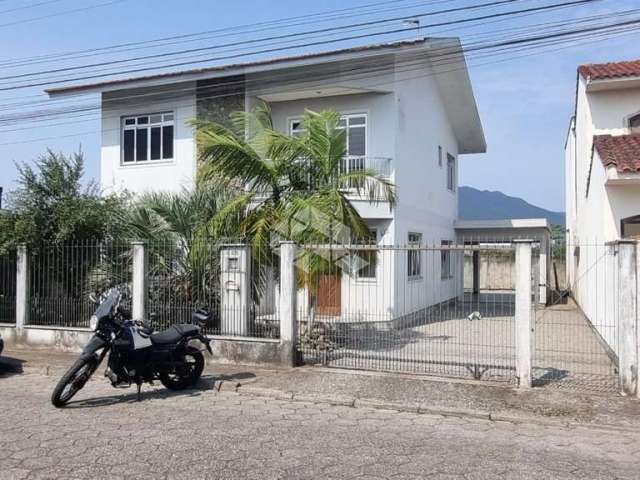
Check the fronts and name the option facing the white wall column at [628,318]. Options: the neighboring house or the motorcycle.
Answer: the neighboring house

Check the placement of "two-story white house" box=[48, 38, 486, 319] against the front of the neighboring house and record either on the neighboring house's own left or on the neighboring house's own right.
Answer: on the neighboring house's own right

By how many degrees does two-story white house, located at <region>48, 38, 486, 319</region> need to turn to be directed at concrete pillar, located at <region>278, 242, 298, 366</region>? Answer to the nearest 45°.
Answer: approximately 45° to its left

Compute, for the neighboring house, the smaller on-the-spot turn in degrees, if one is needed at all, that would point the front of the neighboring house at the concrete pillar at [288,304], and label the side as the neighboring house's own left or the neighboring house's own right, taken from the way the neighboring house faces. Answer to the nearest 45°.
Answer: approximately 45° to the neighboring house's own right

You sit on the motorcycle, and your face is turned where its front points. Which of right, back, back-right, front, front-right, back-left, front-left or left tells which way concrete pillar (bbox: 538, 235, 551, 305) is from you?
back

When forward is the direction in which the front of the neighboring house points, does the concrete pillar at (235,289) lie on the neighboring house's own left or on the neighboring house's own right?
on the neighboring house's own right

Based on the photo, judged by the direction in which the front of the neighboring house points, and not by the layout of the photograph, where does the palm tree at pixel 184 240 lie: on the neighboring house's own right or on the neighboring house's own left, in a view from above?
on the neighboring house's own right

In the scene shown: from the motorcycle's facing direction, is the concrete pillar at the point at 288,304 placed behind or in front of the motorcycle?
behind

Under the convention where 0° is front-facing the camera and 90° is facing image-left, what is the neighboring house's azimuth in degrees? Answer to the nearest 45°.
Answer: approximately 0°

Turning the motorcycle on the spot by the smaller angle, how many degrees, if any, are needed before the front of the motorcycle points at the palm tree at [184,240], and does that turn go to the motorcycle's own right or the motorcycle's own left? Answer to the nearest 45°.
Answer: approximately 135° to the motorcycle's own right

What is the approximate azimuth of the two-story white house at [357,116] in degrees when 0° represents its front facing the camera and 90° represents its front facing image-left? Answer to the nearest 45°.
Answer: approximately 45°
